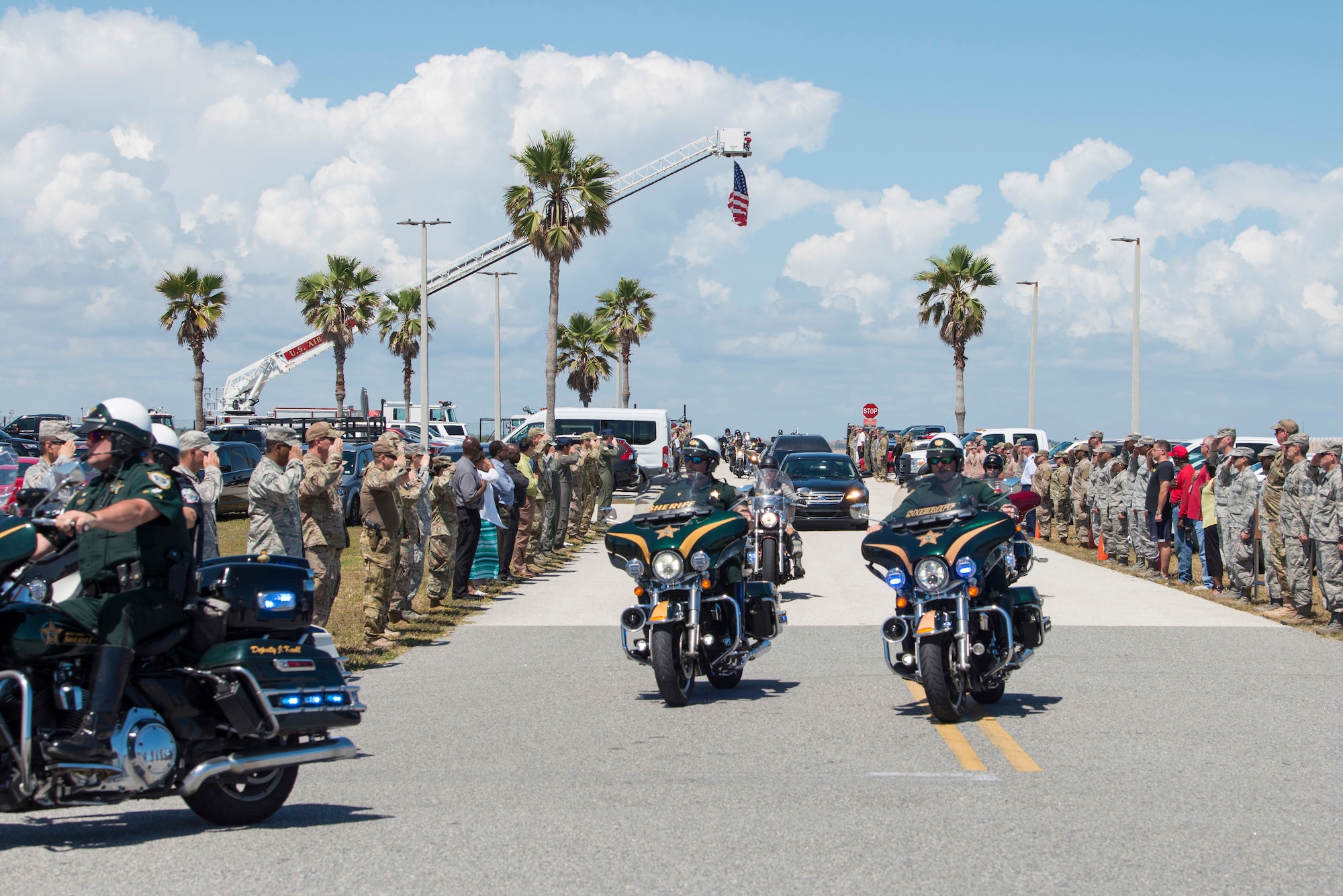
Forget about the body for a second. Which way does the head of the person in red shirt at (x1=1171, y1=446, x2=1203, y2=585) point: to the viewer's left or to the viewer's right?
to the viewer's left

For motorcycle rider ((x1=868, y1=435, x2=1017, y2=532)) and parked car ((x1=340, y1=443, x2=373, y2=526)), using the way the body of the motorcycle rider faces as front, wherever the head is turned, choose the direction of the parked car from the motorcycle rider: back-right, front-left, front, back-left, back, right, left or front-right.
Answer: back-right

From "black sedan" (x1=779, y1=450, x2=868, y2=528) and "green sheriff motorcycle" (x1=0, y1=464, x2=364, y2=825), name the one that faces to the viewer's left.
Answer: the green sheriff motorcycle

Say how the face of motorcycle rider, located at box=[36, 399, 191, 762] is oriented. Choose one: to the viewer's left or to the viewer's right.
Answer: to the viewer's left

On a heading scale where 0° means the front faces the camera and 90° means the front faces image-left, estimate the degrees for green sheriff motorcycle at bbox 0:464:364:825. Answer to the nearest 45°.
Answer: approximately 90°

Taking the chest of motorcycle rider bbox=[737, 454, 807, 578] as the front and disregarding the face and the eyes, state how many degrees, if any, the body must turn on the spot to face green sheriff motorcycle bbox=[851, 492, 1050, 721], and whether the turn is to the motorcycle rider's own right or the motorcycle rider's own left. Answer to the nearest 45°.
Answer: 0° — they already face it

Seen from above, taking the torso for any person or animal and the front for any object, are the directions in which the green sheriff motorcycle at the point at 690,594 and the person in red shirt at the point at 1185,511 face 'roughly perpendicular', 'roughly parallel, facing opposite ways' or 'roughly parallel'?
roughly perpendicular

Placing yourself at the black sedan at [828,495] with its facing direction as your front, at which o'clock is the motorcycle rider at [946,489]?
The motorcycle rider is roughly at 12 o'clock from the black sedan.
